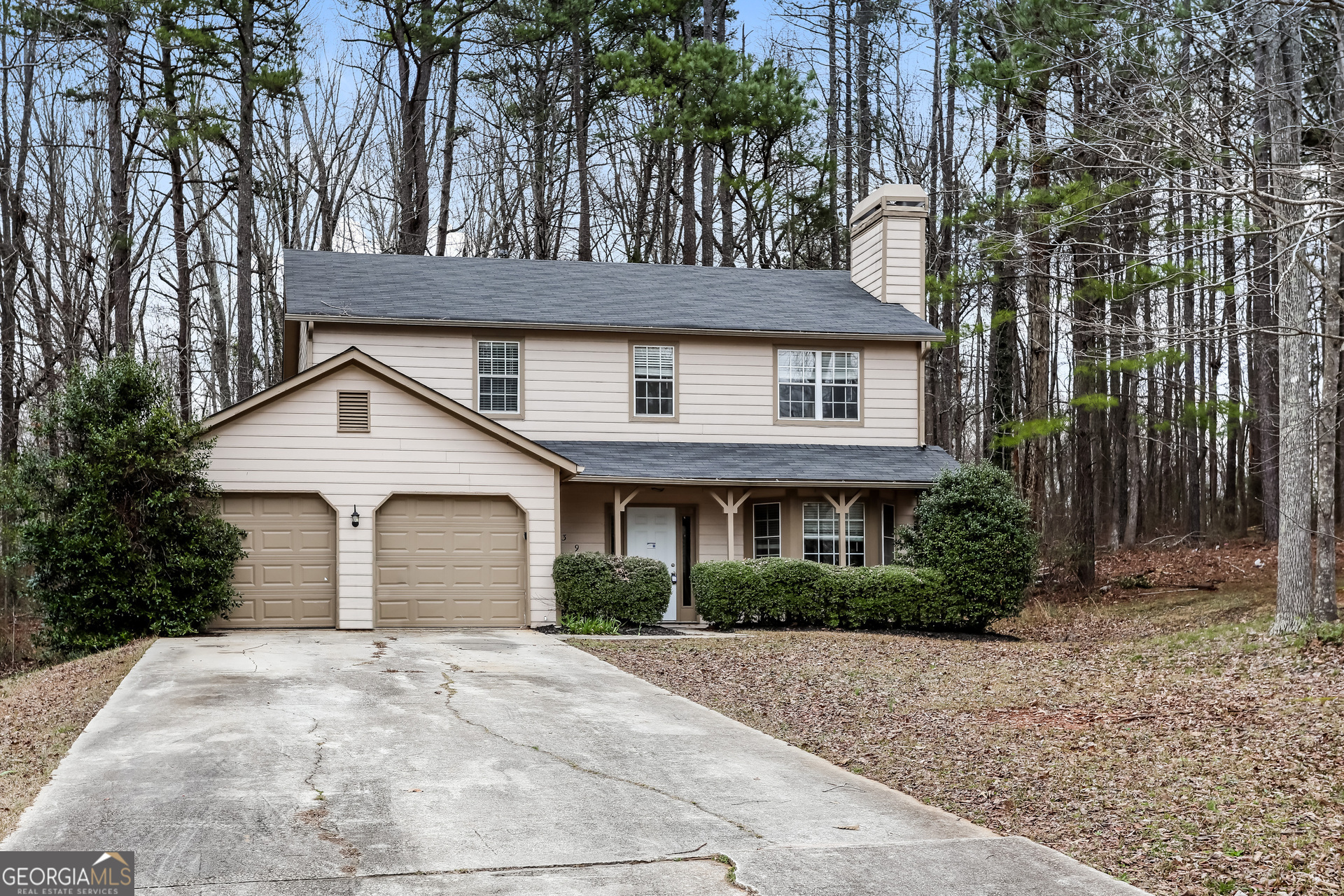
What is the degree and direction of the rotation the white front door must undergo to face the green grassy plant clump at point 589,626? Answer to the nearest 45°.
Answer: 0° — it already faces it

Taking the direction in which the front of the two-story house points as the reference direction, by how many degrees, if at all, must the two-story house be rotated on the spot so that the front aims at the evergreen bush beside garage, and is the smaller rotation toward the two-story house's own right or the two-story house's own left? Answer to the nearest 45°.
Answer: approximately 45° to the two-story house's own right

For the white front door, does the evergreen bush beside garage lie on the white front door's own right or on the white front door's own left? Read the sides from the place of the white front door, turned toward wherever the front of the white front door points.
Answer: on the white front door's own right

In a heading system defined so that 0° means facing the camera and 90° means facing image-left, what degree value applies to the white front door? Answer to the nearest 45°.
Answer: approximately 0°

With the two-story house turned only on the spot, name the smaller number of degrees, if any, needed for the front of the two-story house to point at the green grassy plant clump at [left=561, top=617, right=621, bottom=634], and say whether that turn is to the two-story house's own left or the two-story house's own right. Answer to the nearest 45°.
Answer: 0° — it already faces it

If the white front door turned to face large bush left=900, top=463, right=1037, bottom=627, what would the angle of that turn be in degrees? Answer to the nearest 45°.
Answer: approximately 45° to its left

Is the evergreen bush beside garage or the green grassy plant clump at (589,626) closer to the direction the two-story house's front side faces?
the green grassy plant clump
